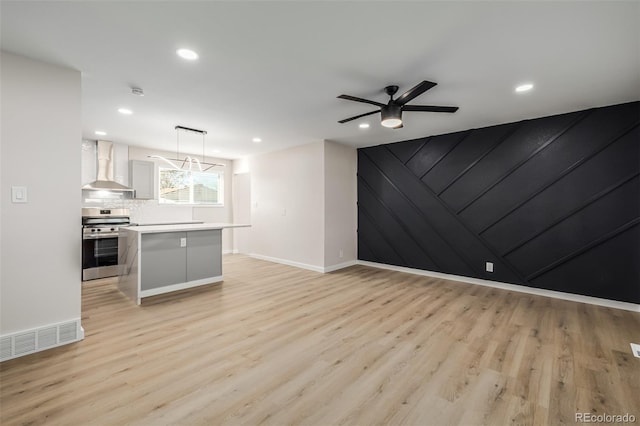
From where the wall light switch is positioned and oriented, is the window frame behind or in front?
behind

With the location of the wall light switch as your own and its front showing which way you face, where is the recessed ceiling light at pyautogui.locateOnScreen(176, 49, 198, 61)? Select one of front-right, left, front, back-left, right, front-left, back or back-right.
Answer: front-left

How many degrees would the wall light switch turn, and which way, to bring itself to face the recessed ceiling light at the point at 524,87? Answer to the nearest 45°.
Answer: approximately 45° to its left

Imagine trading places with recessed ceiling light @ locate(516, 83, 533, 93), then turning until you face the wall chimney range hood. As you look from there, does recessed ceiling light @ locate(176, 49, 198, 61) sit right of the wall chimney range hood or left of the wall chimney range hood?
left
